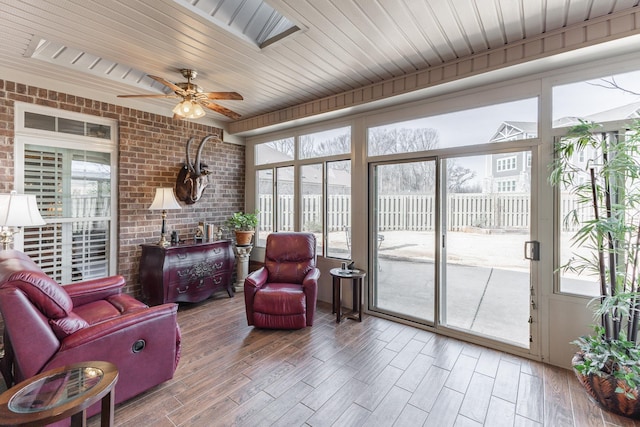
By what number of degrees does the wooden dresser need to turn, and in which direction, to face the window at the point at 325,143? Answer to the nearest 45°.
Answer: approximately 45° to its left

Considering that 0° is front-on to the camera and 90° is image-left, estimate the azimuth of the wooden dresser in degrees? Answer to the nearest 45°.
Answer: approximately 315°

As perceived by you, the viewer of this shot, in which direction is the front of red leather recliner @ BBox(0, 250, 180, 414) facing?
facing away from the viewer and to the right of the viewer

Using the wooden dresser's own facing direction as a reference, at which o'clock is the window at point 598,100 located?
The window is roughly at 12 o'clock from the wooden dresser.

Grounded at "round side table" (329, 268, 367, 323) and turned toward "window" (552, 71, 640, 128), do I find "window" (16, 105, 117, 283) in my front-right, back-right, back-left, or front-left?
back-right

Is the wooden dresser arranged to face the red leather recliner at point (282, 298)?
yes

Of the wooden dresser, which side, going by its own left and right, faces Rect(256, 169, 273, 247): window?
left

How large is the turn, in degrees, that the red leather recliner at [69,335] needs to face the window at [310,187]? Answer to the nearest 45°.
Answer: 0° — it already faces it

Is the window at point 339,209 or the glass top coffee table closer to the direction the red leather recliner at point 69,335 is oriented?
the window

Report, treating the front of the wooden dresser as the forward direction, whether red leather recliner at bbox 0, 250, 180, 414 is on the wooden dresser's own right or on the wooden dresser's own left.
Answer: on the wooden dresser's own right

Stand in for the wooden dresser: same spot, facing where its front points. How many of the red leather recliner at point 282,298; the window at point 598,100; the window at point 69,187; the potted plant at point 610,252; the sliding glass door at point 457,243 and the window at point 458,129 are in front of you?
5
